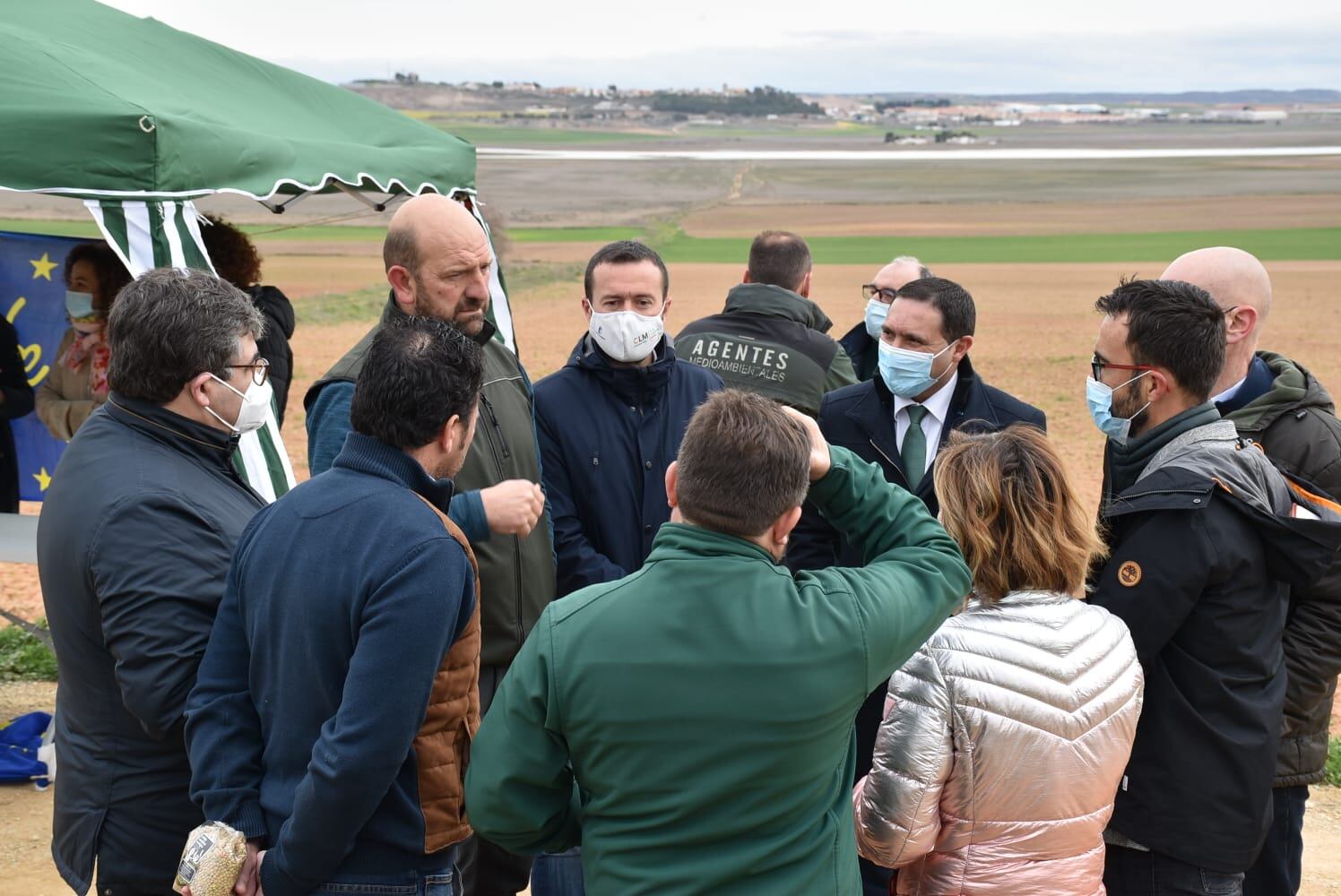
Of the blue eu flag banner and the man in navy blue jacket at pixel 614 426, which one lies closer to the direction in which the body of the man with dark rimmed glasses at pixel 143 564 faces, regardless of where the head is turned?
the man in navy blue jacket

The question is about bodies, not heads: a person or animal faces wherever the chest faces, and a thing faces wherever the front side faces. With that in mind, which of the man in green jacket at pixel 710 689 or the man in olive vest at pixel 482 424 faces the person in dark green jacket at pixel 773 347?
the man in green jacket

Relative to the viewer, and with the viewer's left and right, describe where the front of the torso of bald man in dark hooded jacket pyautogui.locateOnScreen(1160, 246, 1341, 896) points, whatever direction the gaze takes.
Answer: facing to the left of the viewer

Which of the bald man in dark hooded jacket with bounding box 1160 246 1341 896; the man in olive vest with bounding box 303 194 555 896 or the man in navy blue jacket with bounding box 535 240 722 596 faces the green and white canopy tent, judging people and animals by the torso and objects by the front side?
the bald man in dark hooded jacket

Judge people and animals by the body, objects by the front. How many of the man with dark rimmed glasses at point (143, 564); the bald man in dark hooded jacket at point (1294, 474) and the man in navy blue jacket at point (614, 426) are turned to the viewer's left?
1

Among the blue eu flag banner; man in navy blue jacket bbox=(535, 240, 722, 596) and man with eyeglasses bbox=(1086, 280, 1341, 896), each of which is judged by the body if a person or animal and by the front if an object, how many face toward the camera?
2

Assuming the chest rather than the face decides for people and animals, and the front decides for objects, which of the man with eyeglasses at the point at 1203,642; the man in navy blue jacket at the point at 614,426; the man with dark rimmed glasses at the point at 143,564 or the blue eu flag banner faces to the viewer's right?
the man with dark rimmed glasses

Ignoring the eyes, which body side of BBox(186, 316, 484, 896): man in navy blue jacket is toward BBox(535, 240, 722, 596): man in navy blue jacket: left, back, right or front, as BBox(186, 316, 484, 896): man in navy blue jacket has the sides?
front

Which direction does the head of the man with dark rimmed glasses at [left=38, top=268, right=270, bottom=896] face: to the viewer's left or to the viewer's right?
to the viewer's right

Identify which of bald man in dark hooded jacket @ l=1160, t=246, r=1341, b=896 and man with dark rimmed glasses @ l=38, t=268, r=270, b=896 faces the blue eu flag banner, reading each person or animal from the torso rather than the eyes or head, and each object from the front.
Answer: the bald man in dark hooded jacket

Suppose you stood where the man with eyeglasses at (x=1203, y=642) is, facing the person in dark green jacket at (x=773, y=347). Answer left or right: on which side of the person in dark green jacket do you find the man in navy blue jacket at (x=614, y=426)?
left

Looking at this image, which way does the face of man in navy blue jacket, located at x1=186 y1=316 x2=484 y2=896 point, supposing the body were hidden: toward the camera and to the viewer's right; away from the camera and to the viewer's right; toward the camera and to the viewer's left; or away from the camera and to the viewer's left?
away from the camera and to the viewer's right

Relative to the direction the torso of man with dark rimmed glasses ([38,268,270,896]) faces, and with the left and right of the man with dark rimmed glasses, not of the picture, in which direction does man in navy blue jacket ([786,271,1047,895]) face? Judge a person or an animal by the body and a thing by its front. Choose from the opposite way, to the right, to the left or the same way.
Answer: the opposite way

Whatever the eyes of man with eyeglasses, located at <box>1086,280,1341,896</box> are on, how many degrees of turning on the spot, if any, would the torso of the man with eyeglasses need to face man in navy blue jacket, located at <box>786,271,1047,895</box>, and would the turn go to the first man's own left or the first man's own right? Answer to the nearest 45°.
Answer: approximately 45° to the first man's own right
